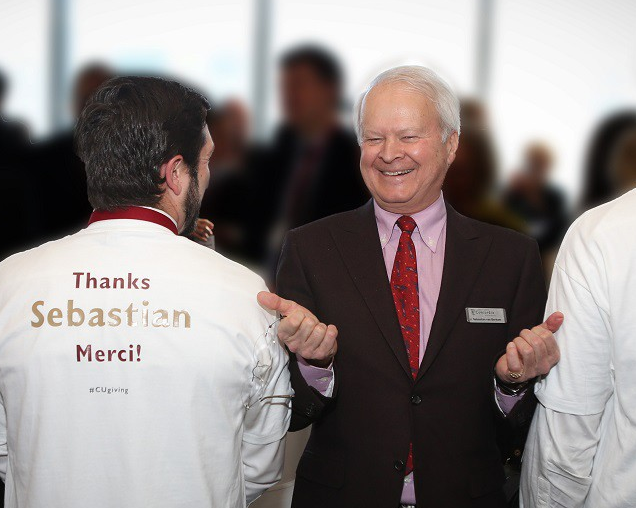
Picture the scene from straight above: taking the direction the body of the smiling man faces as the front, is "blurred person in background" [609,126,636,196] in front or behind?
behind

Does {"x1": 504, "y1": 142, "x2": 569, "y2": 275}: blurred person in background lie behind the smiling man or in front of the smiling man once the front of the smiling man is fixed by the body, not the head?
behind

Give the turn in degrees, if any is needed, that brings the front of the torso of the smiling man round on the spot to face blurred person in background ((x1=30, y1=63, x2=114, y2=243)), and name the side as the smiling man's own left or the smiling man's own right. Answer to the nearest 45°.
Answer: approximately 135° to the smiling man's own right

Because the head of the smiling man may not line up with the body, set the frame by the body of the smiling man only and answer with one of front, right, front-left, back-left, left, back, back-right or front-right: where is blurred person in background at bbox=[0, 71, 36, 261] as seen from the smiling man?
back-right

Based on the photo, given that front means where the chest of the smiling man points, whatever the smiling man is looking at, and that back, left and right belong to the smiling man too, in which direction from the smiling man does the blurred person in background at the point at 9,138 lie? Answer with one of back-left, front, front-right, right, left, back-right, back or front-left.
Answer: back-right

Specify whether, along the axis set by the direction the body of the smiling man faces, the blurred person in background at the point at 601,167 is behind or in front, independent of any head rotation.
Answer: behind
